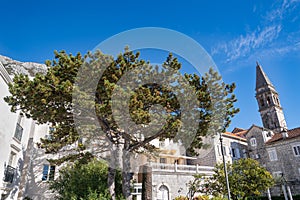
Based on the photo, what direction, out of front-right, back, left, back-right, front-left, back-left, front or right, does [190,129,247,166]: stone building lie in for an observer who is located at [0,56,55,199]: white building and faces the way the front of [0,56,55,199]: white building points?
front-left

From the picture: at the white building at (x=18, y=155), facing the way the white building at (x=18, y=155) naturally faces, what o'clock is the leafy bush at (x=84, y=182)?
The leafy bush is roughly at 12 o'clock from the white building.

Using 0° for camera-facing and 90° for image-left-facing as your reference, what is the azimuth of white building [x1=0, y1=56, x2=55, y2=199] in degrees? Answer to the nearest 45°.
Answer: approximately 315°

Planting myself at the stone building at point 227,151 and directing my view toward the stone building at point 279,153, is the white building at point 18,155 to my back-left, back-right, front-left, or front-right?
back-right

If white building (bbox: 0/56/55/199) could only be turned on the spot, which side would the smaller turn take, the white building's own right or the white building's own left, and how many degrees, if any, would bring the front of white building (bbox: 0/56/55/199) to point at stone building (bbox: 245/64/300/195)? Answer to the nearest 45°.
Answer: approximately 45° to the white building's own left

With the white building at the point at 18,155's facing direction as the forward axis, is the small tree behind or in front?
in front

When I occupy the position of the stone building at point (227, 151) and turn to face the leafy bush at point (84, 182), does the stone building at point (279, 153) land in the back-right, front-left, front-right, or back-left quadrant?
back-left

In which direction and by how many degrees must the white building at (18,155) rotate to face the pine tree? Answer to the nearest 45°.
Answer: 0° — it already faces it
